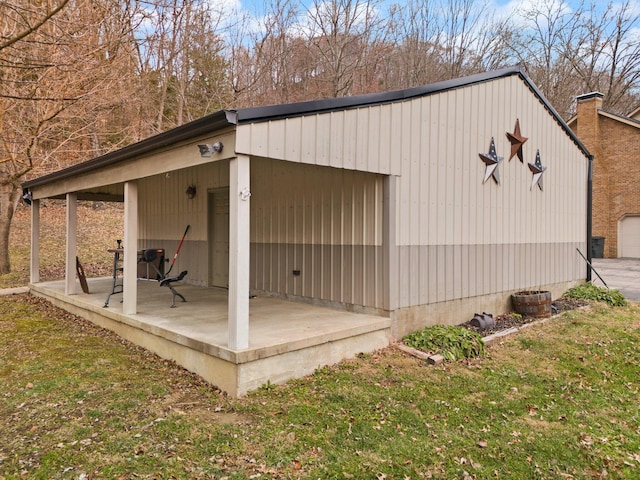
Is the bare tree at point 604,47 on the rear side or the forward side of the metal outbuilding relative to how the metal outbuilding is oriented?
on the rear side

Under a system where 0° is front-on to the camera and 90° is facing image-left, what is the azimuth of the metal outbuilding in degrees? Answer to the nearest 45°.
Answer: approximately 45°

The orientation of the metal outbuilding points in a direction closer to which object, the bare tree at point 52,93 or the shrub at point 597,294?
the bare tree

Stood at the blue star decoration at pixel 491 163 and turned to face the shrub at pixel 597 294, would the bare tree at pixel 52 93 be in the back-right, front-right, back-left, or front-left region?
back-left

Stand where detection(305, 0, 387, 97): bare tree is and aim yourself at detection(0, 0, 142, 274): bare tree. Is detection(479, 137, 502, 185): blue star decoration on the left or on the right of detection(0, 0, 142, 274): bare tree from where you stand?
left

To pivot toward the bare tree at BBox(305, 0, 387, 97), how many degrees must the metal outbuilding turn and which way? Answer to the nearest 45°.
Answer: approximately 135° to its right

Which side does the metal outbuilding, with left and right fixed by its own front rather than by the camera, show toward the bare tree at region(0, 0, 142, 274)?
right
